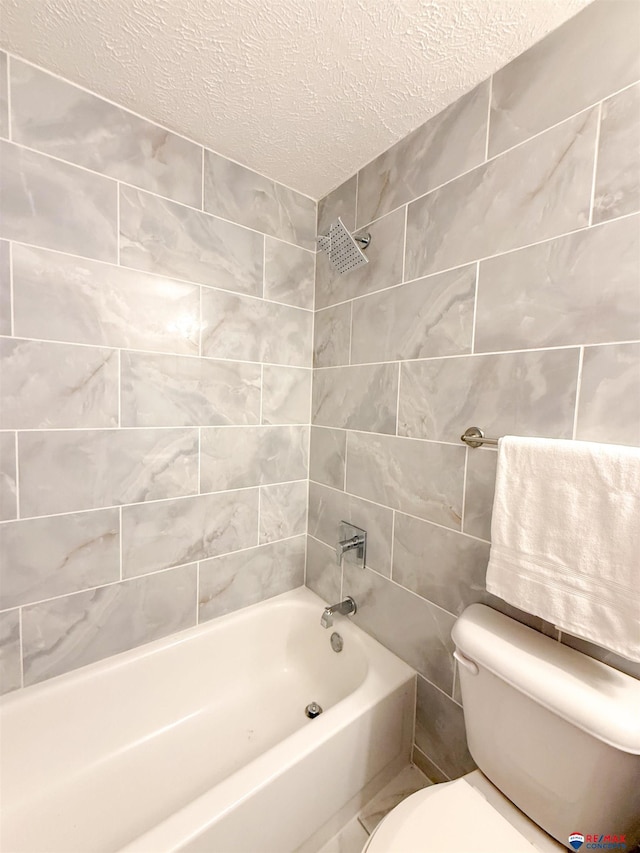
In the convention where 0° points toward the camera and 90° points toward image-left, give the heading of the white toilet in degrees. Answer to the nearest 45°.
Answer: approximately 45°
